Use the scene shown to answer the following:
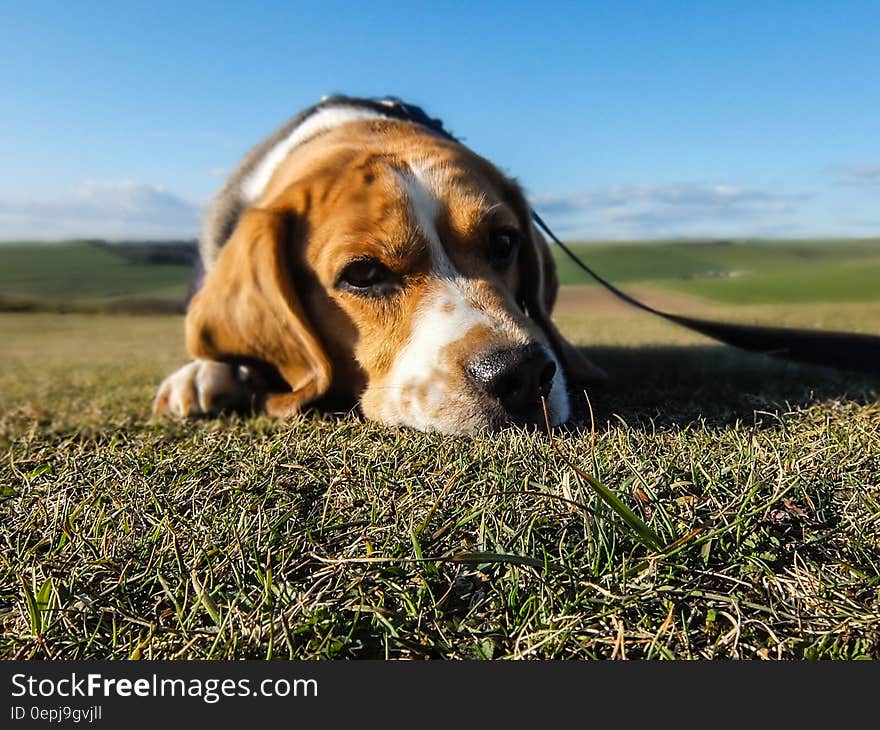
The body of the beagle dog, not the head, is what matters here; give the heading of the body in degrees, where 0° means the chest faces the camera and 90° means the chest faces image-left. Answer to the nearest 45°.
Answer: approximately 315°
